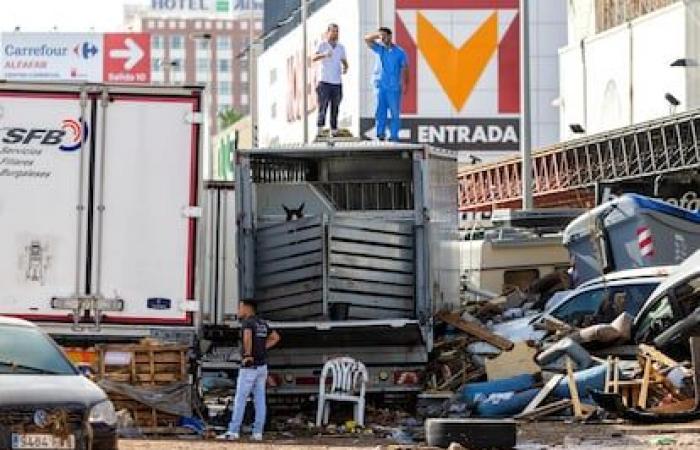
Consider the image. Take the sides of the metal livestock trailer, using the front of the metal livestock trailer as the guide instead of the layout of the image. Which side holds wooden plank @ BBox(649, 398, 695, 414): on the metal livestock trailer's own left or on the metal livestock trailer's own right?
on the metal livestock trailer's own right

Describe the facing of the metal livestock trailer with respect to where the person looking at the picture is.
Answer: facing away from the viewer

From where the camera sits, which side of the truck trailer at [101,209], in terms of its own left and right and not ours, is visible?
back

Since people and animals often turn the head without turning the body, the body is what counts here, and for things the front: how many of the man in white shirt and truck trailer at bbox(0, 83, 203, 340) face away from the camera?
1

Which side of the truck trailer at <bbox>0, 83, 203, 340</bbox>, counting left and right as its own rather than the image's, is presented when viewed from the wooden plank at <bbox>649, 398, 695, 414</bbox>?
right

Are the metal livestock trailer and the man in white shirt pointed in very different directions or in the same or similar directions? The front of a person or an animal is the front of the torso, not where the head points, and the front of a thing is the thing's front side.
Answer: very different directions

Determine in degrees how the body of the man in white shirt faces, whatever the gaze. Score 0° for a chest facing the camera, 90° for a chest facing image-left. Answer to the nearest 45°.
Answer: approximately 0°

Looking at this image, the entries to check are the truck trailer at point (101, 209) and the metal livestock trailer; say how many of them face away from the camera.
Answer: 2

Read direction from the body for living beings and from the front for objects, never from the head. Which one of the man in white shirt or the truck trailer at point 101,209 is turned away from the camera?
the truck trailer
